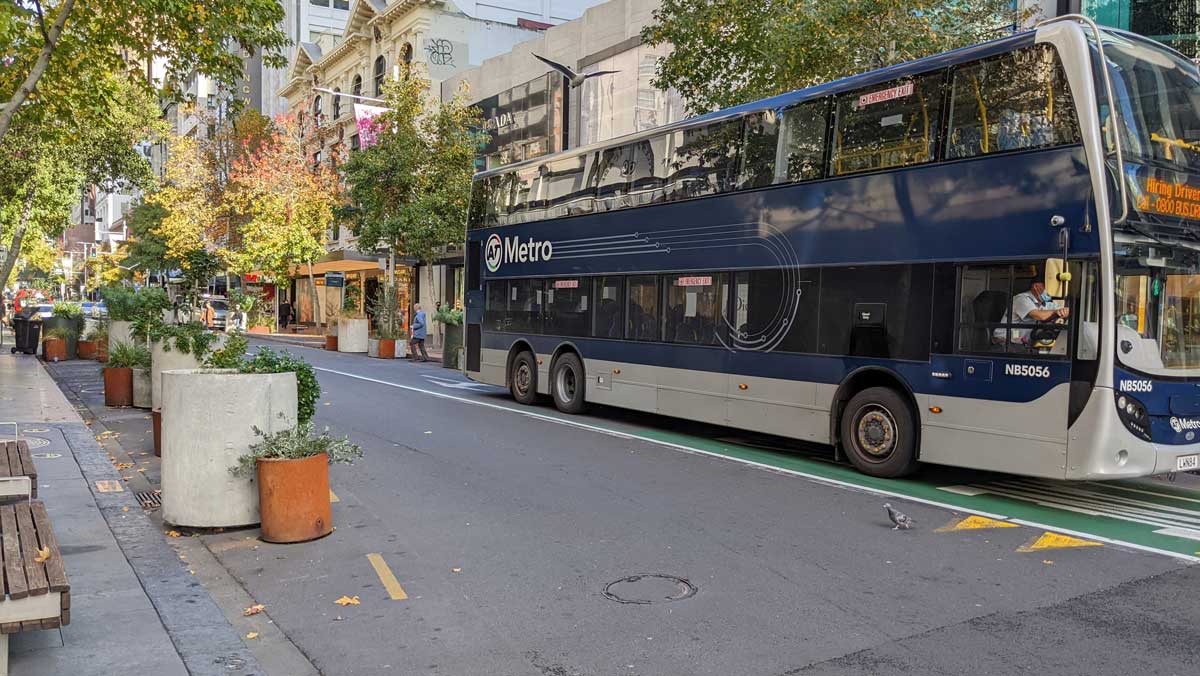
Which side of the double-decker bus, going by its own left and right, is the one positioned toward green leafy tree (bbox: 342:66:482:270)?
back

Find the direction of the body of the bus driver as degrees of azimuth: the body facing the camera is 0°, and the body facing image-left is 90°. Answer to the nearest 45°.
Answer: approximately 315°

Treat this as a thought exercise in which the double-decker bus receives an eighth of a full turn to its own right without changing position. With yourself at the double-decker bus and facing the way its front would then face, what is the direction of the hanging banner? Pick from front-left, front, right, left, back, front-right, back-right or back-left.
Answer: back-right

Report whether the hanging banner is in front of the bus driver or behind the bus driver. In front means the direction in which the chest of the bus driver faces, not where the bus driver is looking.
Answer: behind

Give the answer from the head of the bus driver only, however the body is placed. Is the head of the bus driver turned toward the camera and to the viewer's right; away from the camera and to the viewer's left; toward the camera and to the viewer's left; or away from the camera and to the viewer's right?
toward the camera and to the viewer's right
